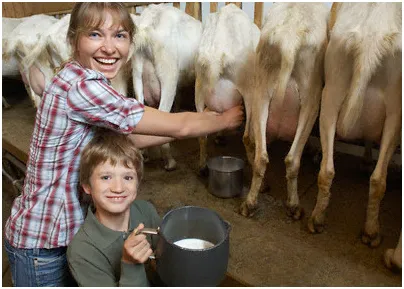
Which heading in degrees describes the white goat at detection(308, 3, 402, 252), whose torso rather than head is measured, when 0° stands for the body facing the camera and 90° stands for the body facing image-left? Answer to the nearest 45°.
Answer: approximately 180°

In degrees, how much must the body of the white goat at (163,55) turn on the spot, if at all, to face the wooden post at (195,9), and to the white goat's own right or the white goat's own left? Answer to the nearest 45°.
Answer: approximately 45° to the white goat's own left

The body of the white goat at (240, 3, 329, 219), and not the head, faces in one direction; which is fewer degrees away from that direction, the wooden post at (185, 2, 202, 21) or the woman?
the wooden post

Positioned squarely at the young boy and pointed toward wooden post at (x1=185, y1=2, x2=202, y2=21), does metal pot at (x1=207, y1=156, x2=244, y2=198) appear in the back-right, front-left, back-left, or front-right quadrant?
front-right

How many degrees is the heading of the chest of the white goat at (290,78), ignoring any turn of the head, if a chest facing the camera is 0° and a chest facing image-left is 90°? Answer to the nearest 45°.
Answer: approximately 180°

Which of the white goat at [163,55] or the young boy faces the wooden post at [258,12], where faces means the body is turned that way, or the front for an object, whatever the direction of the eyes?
the white goat

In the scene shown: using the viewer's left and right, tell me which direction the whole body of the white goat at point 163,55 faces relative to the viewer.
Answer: facing away from the viewer and to the right of the viewer

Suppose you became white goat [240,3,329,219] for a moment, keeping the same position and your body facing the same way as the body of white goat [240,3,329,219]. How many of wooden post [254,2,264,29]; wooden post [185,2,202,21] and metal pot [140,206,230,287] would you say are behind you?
1

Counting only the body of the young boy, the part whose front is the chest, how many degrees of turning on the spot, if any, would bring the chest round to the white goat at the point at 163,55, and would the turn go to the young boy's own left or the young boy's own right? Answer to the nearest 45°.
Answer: approximately 135° to the young boy's own left

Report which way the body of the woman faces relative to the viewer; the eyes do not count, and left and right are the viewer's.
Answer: facing to the right of the viewer

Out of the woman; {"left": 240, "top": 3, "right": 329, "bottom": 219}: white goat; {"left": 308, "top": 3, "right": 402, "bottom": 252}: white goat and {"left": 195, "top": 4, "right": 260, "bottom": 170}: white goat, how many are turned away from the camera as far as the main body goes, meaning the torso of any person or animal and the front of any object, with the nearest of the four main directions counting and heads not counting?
3
